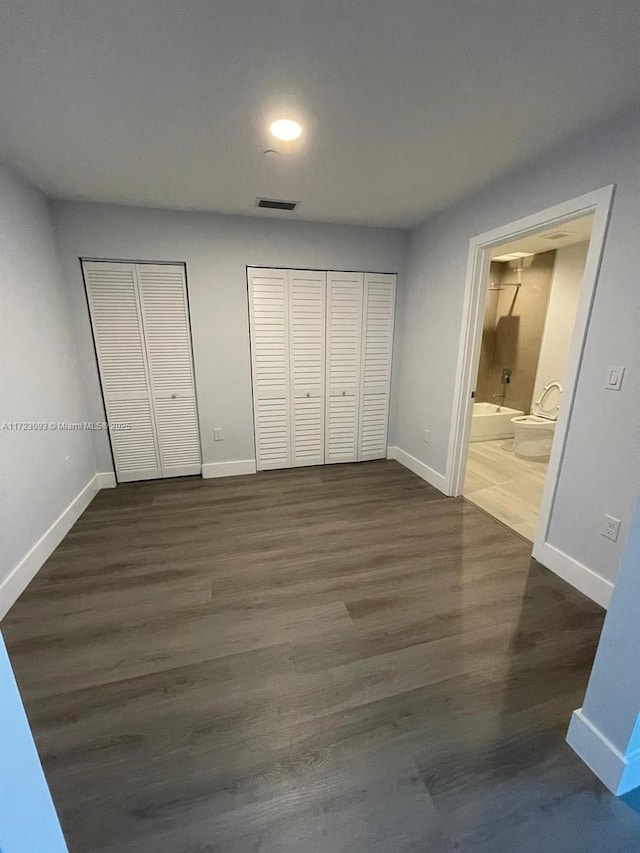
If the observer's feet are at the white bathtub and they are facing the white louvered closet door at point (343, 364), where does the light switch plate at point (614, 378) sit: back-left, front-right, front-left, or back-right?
front-left

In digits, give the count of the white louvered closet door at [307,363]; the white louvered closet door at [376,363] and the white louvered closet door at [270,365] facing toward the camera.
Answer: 3

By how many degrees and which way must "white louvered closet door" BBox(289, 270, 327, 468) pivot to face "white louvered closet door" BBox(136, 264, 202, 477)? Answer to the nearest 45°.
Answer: approximately 90° to its right

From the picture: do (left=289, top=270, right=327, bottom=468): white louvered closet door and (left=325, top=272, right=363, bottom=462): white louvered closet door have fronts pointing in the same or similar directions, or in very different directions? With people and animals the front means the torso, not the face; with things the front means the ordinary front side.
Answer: same or similar directions

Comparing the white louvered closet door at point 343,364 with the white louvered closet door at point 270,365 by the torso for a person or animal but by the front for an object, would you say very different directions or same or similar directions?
same or similar directions

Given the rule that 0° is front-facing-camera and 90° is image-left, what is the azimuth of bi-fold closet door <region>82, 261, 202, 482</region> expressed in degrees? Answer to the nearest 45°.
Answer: approximately 0°

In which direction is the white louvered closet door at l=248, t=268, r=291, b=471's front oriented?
toward the camera

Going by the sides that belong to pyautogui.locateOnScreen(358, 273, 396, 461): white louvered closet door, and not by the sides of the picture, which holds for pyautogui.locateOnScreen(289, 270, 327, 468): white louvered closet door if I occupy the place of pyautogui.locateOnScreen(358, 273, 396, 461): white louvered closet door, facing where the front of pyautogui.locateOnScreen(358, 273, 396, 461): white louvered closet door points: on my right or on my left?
on my right

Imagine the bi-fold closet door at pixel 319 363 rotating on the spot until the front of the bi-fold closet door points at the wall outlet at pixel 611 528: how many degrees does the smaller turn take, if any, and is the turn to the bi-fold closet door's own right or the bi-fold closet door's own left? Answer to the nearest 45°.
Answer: approximately 45° to the bi-fold closet door's own left

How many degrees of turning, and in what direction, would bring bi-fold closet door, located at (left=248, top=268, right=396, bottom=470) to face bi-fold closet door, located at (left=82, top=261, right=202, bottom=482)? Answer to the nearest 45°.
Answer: approximately 90° to its right

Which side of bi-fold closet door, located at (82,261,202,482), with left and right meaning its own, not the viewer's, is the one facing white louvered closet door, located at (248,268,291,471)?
left

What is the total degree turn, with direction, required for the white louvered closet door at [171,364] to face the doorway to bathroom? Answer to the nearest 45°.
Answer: approximately 45° to its left

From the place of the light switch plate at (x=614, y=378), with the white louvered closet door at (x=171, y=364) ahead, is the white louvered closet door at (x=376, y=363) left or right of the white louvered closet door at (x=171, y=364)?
right

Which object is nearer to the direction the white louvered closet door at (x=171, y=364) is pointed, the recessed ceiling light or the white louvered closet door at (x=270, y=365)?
the recessed ceiling light
